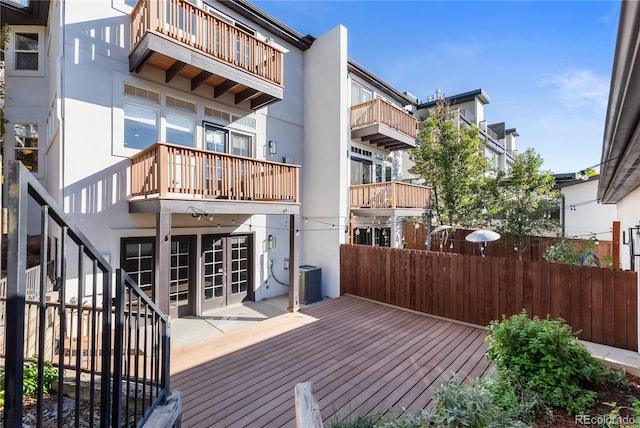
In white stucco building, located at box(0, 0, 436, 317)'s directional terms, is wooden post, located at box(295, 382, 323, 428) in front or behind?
in front

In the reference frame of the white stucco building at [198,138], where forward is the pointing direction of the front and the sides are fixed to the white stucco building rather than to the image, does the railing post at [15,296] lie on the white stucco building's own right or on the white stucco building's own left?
on the white stucco building's own right

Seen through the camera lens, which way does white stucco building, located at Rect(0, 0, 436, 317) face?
facing the viewer and to the right of the viewer

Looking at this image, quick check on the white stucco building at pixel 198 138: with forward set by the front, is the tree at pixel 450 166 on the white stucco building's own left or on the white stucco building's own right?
on the white stucco building's own left

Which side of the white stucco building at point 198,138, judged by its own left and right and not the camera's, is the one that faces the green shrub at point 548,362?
front

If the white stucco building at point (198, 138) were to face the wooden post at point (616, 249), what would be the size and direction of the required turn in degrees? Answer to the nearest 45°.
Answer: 0° — it already faces it

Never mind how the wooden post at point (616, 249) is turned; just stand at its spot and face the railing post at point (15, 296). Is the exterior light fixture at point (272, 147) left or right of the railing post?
right

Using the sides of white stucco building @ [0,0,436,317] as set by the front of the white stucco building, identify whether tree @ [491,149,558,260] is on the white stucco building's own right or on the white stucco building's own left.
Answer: on the white stucco building's own left
